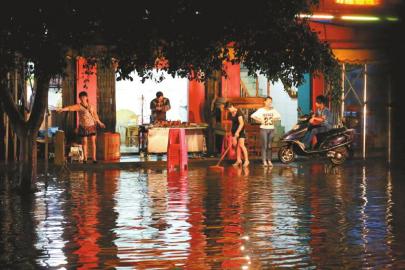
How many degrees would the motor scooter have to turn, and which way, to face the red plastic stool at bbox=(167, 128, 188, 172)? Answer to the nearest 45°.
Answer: approximately 45° to its left

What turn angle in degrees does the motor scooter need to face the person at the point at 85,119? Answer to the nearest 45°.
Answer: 0° — it already faces them

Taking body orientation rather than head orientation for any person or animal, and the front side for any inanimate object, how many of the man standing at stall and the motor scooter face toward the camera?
1

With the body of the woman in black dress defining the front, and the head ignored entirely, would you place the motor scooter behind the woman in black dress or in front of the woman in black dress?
behind

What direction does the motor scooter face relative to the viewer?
to the viewer's left

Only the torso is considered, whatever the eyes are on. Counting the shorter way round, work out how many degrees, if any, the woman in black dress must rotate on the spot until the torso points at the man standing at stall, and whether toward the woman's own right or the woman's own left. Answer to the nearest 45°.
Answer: approximately 90° to the woman's own right

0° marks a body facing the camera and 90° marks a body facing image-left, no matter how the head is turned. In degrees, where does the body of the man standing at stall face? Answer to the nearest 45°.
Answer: approximately 0°

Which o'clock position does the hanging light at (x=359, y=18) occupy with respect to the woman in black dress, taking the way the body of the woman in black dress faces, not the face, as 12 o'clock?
The hanging light is roughly at 6 o'clock from the woman in black dress.

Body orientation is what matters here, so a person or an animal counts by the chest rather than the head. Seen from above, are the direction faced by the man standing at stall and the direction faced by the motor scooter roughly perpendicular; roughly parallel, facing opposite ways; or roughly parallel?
roughly perpendicular
